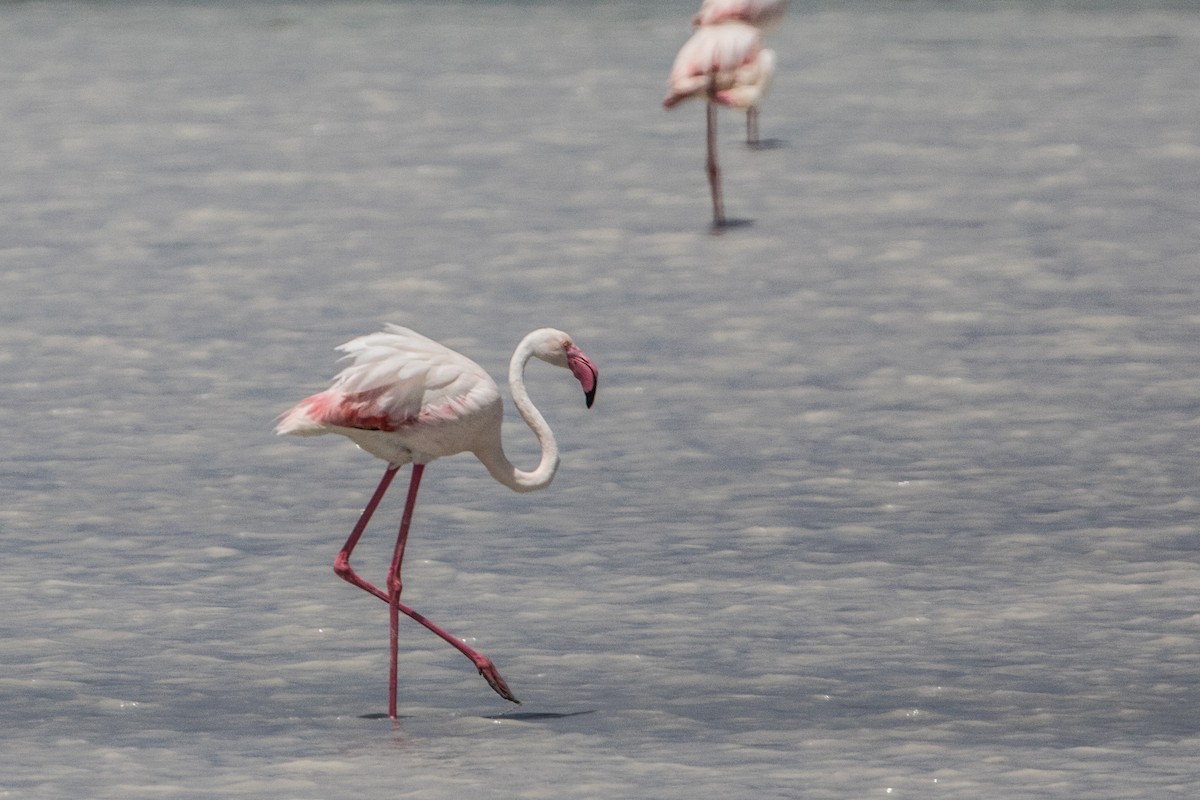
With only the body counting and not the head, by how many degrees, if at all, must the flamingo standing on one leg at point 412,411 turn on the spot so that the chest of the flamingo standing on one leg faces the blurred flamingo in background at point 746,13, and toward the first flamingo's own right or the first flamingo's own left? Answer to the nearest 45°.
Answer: approximately 90° to the first flamingo's own left

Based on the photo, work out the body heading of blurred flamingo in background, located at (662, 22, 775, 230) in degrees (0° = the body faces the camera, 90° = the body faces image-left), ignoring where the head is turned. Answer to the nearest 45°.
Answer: approximately 270°

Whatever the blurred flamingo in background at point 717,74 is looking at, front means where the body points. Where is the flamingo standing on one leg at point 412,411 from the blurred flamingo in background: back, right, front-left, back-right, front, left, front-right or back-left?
right

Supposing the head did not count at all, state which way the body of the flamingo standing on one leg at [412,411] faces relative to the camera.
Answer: to the viewer's right

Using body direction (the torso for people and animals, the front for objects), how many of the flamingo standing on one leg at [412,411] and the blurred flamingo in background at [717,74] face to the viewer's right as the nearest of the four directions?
2

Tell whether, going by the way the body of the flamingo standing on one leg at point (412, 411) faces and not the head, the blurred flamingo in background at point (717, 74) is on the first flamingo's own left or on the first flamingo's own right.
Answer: on the first flamingo's own left
